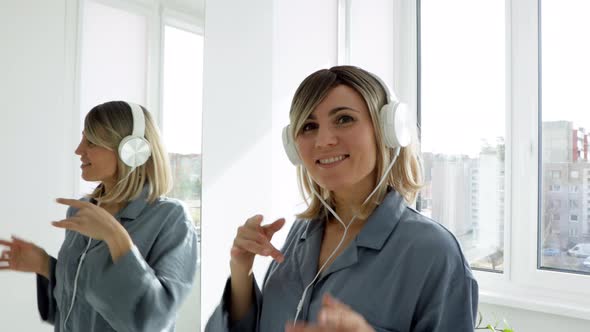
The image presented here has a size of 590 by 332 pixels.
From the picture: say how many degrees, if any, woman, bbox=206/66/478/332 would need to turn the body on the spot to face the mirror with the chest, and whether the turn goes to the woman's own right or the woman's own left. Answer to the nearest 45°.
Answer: approximately 45° to the woman's own right

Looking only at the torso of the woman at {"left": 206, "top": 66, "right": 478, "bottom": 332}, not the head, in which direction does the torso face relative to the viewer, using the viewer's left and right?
facing the viewer and to the left of the viewer
